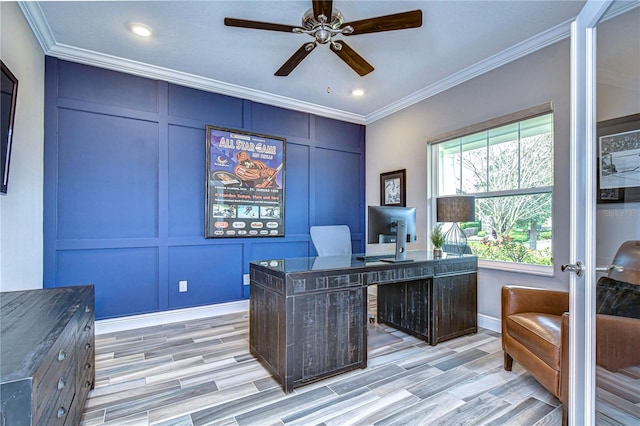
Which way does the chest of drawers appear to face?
to the viewer's right

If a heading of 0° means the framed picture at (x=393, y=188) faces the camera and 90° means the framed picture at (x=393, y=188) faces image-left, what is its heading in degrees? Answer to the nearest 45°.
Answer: approximately 45°

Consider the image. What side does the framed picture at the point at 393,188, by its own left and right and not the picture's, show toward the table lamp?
left

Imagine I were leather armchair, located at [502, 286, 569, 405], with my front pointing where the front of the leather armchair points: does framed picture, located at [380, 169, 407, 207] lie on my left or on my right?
on my right

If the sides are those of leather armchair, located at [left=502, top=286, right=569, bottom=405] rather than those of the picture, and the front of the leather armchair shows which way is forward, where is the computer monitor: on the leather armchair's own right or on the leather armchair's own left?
on the leather armchair's own right

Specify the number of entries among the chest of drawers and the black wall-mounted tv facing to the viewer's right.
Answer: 2

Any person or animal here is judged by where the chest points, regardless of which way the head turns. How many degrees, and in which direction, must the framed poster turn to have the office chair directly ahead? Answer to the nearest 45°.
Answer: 0° — it already faces it

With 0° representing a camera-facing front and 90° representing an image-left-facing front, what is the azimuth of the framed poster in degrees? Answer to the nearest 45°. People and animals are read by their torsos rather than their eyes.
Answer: approximately 315°

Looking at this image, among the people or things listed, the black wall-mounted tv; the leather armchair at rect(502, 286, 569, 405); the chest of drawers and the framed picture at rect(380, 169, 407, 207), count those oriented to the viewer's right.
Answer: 2

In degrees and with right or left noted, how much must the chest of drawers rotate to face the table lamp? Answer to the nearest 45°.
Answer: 0° — it already faces it

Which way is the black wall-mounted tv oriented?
to the viewer's right
